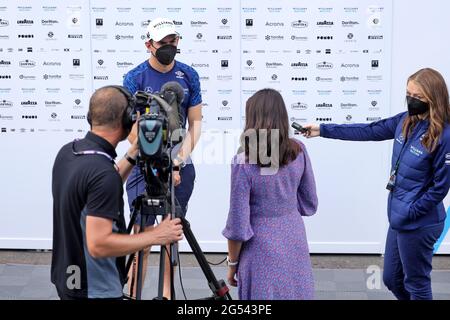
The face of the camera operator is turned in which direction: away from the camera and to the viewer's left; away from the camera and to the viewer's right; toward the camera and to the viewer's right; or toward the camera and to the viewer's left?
away from the camera and to the viewer's right

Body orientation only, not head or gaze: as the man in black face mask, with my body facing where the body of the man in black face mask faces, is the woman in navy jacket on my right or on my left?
on my left

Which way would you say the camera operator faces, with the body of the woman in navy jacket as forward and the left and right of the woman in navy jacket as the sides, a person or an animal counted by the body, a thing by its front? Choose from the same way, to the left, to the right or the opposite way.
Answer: the opposite way

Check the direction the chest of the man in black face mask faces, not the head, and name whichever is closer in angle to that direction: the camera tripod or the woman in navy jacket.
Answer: the camera tripod

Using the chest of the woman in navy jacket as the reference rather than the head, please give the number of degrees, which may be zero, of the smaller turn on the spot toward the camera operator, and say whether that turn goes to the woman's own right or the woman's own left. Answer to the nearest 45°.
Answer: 0° — they already face them

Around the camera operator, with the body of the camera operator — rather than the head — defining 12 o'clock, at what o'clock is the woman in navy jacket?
The woman in navy jacket is roughly at 1 o'clock from the camera operator.

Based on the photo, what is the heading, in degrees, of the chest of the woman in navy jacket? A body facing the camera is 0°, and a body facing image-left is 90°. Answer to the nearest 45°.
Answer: approximately 45°

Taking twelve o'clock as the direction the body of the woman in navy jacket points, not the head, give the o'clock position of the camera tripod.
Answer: The camera tripod is roughly at 12 o'clock from the woman in navy jacket.

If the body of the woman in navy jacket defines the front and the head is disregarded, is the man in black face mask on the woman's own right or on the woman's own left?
on the woman's own right

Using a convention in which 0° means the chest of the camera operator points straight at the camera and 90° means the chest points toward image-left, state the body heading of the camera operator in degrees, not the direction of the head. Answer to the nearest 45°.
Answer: approximately 225°
